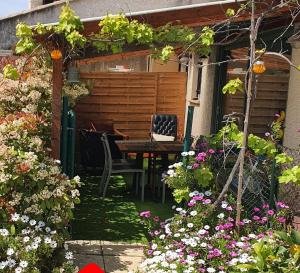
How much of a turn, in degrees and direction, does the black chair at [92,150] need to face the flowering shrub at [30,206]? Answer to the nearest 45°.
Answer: approximately 135° to its right

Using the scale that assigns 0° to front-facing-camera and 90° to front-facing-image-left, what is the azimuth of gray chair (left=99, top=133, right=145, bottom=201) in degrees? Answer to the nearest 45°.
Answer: approximately 270°

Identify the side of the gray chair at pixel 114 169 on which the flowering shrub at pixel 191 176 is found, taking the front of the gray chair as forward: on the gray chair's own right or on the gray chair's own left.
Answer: on the gray chair's own right

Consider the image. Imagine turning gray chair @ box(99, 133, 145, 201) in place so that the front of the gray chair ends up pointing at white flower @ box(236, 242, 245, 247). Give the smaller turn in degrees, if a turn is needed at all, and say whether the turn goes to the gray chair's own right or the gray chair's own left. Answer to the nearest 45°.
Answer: approximately 90° to the gray chair's own right

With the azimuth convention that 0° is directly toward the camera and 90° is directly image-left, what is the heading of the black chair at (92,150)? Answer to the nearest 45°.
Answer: approximately 225°

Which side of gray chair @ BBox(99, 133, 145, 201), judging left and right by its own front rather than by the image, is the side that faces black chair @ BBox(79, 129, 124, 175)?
left

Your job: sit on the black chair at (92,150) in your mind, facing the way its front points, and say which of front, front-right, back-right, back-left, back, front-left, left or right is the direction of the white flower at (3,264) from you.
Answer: back-right

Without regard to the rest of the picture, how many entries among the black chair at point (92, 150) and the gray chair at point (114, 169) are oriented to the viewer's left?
0
